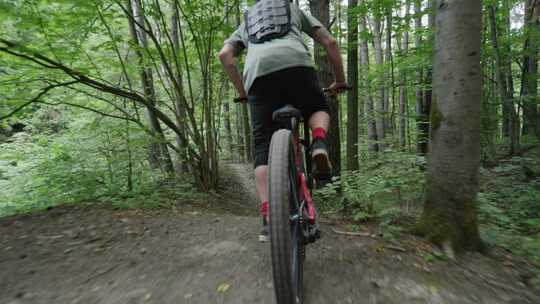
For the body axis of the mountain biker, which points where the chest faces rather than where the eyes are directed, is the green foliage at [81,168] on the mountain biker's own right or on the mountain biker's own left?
on the mountain biker's own left

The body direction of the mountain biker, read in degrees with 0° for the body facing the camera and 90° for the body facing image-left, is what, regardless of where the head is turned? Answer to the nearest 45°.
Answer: approximately 180°

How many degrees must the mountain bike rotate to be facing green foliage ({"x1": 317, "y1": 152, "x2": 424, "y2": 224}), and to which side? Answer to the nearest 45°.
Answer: approximately 45° to its right

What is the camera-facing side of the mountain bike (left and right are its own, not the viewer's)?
back
